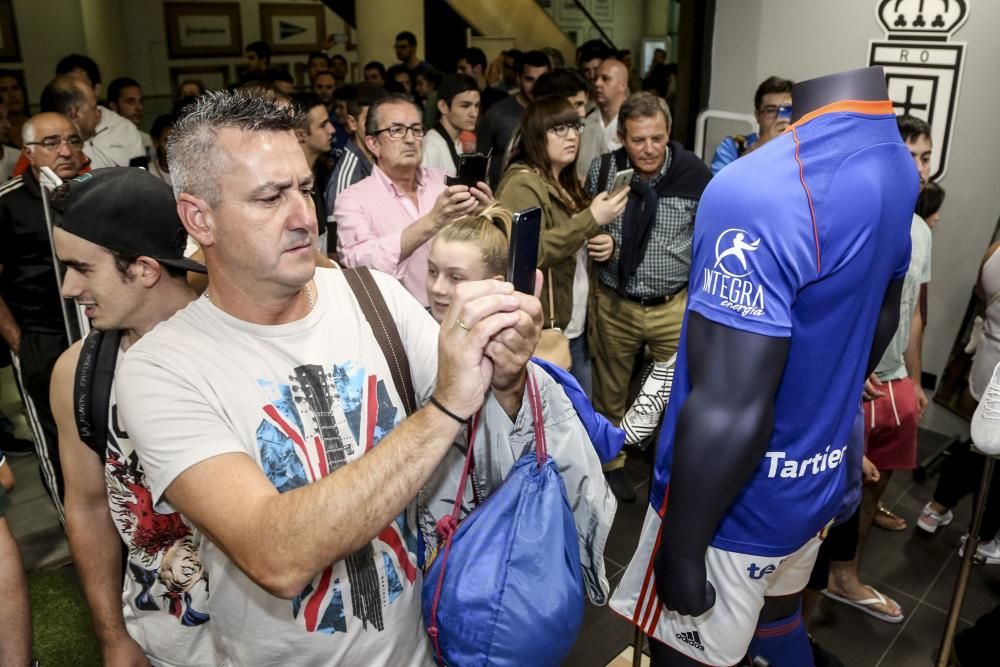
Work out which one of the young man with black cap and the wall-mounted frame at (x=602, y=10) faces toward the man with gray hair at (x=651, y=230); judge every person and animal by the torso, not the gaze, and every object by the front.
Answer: the wall-mounted frame

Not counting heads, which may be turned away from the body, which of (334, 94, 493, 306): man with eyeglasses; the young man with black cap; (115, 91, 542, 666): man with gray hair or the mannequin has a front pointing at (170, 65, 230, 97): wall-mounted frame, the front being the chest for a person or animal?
the mannequin

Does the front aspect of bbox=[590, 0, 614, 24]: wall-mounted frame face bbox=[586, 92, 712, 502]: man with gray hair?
yes

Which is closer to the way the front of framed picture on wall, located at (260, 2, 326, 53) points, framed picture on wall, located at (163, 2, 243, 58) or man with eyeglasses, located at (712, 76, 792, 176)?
the man with eyeglasses

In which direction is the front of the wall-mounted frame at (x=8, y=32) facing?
toward the camera

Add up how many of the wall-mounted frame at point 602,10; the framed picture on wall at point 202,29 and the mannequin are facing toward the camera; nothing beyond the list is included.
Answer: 2

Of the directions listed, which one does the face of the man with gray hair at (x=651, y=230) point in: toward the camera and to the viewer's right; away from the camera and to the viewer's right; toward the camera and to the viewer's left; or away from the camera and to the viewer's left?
toward the camera and to the viewer's left

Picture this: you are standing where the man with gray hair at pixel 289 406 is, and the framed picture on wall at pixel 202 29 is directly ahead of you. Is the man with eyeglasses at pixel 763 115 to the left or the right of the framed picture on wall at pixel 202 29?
right

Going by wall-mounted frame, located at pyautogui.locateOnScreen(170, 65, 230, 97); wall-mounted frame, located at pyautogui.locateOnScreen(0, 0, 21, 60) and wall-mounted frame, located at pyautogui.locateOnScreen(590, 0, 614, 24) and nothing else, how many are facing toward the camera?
3

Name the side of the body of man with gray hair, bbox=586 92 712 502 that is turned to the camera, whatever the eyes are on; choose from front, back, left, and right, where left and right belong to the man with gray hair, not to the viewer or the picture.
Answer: front

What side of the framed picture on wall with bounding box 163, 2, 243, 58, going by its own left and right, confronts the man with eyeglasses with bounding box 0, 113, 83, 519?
front
